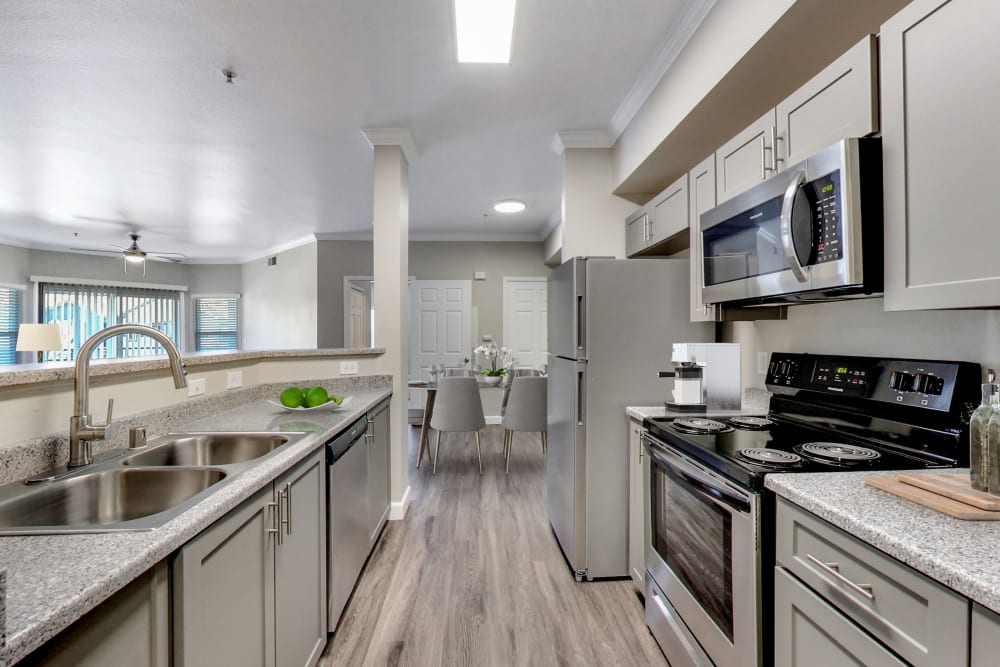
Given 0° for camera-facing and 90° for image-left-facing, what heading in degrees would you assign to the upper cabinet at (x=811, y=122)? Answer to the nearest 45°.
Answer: approximately 45°

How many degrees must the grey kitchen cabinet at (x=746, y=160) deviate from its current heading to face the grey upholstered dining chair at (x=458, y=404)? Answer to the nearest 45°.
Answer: approximately 90° to its right

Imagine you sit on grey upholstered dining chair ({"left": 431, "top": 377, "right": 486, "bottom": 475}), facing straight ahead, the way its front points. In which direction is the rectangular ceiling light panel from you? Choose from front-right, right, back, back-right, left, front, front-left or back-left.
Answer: back

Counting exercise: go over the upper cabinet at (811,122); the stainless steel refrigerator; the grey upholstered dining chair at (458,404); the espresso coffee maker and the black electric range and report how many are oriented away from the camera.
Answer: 1

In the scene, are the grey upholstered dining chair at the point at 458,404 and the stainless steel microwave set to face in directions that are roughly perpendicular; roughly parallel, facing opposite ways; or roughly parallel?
roughly perpendicular

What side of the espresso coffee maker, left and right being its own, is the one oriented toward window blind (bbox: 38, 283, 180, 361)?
front

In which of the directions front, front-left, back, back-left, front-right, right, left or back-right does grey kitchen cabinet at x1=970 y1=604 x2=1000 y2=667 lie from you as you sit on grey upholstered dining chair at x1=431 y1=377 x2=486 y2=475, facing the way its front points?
back

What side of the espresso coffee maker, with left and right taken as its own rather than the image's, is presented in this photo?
left

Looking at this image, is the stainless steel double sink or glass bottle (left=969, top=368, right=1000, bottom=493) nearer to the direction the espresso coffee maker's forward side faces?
the stainless steel double sink

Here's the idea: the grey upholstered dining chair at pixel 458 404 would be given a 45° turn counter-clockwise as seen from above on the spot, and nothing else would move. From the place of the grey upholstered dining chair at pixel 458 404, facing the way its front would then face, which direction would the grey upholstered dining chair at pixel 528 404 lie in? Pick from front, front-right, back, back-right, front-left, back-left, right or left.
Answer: back-right

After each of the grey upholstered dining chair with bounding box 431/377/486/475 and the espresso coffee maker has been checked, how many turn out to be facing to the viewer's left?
1

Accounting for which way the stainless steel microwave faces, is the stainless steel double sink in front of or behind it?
in front

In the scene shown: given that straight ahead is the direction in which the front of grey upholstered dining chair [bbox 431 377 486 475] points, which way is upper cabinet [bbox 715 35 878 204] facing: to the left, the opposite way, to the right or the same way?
to the left

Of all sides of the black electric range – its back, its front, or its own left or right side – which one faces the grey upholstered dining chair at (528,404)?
right

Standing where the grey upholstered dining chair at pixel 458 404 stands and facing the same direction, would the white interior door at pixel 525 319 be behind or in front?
in front

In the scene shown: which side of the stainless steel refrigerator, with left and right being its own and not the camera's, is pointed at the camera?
left
